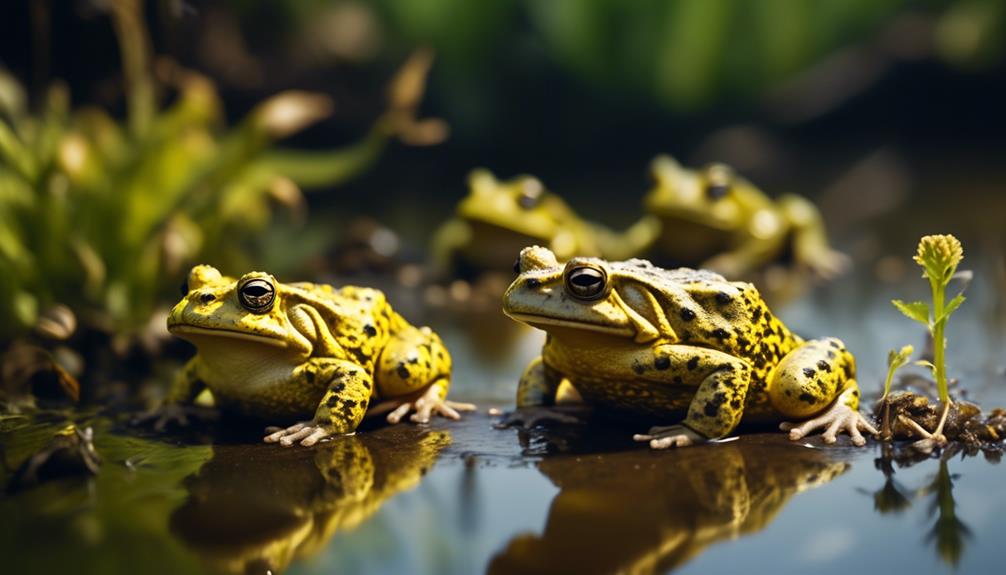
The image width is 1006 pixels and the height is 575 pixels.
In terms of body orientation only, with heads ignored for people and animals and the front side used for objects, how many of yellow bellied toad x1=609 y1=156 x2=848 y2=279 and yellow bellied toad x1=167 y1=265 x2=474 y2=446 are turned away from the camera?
0

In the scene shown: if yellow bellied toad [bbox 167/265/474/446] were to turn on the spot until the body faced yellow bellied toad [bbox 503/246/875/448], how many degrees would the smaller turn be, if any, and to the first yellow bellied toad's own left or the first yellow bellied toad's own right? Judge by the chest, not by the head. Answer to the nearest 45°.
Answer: approximately 135° to the first yellow bellied toad's own left

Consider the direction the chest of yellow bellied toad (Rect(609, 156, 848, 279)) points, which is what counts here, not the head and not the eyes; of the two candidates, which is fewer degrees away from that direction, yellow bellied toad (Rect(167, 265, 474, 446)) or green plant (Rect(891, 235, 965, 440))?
the yellow bellied toad

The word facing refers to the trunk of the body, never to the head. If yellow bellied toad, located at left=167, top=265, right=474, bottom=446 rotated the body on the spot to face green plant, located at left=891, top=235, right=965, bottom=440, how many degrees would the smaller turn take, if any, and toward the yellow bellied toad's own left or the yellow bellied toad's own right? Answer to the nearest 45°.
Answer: approximately 135° to the yellow bellied toad's own left

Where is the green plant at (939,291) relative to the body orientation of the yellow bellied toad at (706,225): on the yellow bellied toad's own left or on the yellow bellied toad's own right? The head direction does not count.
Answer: on the yellow bellied toad's own left

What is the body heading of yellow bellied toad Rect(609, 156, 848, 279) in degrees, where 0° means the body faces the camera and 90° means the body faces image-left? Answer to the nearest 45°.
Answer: approximately 45°

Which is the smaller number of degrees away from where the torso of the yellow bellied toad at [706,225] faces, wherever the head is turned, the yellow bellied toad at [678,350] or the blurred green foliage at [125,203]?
the blurred green foliage

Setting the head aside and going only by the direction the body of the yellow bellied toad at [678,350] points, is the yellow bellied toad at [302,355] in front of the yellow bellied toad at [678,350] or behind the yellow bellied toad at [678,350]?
in front

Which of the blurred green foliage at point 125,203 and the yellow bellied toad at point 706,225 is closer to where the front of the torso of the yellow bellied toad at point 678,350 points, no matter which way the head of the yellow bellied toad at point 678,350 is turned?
the blurred green foliage

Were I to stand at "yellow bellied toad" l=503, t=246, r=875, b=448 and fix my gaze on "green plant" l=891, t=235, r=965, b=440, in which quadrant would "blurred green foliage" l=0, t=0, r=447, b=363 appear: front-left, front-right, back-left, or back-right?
back-left

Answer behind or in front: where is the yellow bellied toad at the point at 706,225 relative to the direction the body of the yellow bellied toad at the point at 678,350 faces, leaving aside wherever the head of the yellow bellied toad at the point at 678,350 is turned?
behind
